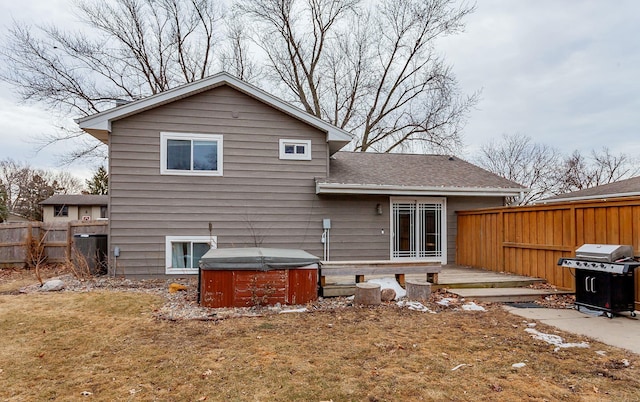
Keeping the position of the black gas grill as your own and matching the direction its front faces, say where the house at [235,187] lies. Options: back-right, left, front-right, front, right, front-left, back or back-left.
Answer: front-right

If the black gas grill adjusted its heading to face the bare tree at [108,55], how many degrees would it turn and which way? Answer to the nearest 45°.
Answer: approximately 45° to its right

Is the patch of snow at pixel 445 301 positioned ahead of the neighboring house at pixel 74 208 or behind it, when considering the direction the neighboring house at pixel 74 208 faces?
ahead

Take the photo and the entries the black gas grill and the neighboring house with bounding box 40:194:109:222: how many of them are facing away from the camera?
0

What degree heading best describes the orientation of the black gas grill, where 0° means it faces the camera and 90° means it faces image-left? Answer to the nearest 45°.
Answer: approximately 45°

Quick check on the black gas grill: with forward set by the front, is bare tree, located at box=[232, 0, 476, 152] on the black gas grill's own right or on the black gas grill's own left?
on the black gas grill's own right

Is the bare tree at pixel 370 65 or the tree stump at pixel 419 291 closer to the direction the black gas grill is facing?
the tree stump

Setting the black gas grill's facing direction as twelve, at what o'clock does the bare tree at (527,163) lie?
The bare tree is roughly at 4 o'clock from the black gas grill.

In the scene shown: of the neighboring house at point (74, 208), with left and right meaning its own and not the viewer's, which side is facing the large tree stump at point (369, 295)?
front

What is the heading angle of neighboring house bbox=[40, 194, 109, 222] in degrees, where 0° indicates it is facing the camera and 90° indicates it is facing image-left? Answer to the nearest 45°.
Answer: approximately 0°
